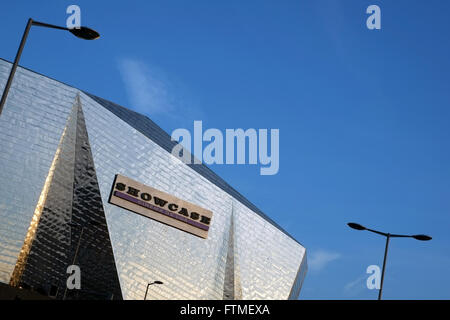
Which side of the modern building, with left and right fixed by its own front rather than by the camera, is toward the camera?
front
